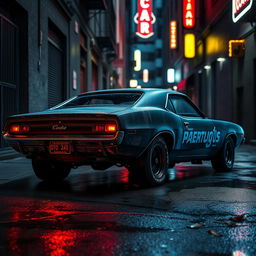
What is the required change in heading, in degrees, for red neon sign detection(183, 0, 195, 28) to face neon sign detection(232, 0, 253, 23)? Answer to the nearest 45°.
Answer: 0° — it already faces it

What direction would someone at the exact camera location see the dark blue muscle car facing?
facing away from the viewer and to the right of the viewer

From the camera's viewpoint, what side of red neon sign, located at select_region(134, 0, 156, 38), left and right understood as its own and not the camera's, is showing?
front

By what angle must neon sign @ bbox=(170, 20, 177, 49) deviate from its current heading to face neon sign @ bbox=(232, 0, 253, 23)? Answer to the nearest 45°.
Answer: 0° — it already faces it

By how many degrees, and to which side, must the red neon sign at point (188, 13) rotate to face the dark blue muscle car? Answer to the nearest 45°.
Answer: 0° — it already faces it

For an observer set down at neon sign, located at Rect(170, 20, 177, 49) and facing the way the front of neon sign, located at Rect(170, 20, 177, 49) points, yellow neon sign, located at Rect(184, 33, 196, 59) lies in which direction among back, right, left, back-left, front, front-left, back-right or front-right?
front

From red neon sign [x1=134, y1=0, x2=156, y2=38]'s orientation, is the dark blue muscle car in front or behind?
in front

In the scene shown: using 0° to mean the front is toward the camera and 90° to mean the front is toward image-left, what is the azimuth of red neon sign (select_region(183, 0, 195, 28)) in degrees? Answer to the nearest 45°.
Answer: approximately 0°

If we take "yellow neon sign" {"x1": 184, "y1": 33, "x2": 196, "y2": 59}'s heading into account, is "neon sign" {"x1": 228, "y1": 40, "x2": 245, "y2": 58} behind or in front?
in front

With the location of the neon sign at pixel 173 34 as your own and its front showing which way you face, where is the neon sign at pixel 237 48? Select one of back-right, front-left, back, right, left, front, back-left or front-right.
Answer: front
